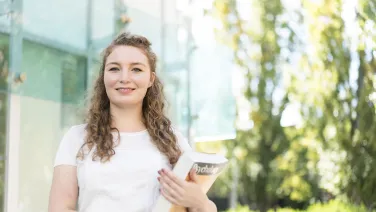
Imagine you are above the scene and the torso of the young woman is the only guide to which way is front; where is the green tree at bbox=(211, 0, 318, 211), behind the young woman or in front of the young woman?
behind

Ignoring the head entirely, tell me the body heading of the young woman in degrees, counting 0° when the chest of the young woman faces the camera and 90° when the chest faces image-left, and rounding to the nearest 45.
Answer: approximately 0°
